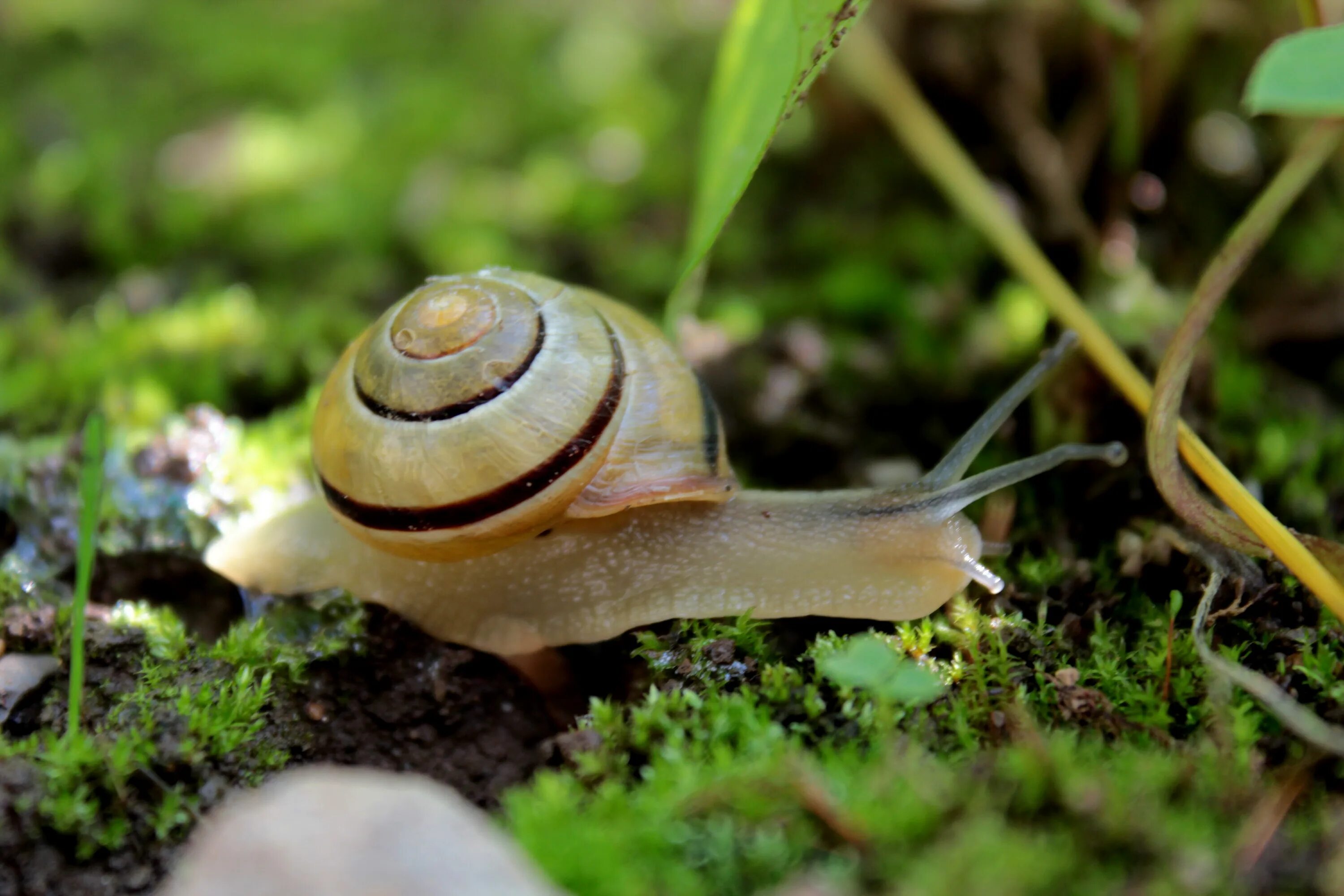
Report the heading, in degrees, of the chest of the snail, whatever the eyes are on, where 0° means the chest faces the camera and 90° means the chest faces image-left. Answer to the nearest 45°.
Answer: approximately 270°

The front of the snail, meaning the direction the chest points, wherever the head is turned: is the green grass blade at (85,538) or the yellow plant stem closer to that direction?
the yellow plant stem

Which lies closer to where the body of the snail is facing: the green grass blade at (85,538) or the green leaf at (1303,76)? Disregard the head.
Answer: the green leaf

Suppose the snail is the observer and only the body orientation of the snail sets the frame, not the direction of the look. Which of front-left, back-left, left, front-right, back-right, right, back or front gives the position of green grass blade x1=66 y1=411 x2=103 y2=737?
back-right

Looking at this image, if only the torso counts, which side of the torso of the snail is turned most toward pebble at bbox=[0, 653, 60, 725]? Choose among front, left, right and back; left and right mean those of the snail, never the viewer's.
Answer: back

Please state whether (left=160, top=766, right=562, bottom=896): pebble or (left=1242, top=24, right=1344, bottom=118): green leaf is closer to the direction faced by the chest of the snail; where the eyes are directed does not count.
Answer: the green leaf

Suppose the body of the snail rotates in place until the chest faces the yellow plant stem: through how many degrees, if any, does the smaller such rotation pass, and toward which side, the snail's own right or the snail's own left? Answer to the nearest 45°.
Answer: approximately 45° to the snail's own left

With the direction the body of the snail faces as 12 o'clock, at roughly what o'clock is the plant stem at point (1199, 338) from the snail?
The plant stem is roughly at 12 o'clock from the snail.

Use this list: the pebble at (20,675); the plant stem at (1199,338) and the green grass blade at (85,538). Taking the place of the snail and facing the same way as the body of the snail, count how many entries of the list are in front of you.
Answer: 1
